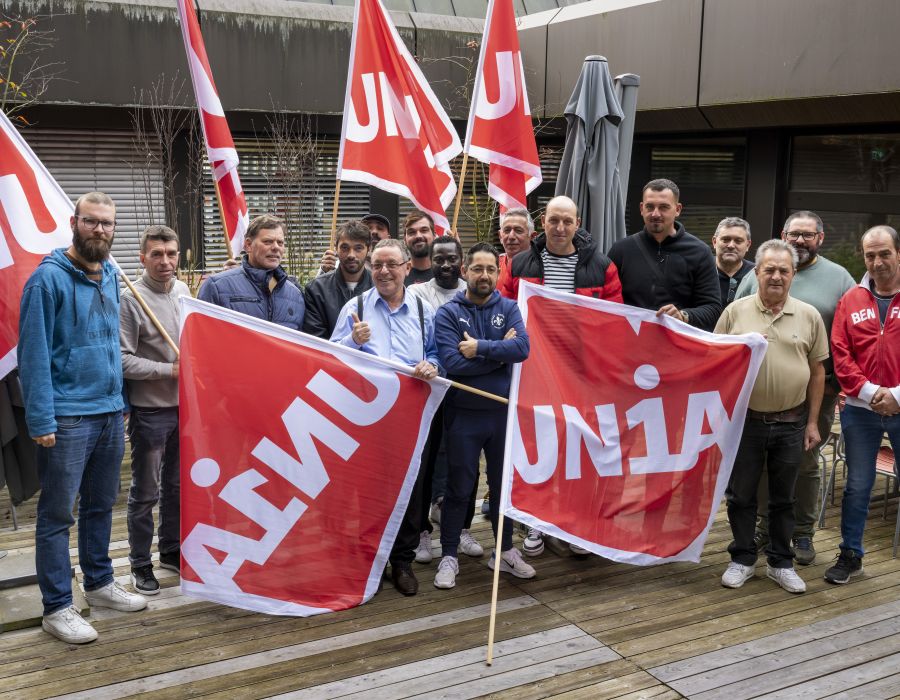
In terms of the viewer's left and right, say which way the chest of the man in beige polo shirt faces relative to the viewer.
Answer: facing the viewer

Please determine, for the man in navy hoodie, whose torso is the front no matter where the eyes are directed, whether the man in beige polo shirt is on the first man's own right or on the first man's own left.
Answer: on the first man's own left

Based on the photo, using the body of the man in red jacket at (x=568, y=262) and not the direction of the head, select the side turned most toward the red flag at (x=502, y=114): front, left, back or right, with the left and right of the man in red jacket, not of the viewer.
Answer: back

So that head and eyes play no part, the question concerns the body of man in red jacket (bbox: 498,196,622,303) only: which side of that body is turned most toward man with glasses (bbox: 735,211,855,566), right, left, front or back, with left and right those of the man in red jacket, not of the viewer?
left

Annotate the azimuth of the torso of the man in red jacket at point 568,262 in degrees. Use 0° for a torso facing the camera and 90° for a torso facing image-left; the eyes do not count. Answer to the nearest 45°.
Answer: approximately 0°

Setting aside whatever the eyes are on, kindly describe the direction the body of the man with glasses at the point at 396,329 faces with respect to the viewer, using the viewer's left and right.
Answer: facing the viewer

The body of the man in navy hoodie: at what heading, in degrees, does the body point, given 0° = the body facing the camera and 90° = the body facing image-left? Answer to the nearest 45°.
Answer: approximately 0°

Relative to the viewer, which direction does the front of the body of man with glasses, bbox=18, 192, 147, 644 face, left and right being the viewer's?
facing the viewer and to the right of the viewer

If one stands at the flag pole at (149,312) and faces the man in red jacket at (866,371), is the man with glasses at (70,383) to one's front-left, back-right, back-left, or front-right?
back-right

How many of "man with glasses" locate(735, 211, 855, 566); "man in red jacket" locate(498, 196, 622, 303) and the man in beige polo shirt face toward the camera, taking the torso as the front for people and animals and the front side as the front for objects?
3
